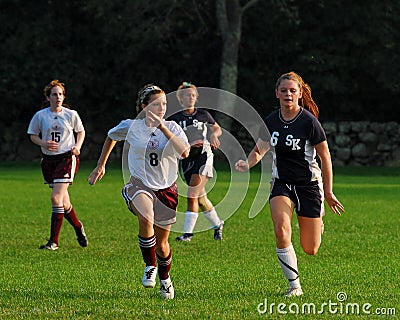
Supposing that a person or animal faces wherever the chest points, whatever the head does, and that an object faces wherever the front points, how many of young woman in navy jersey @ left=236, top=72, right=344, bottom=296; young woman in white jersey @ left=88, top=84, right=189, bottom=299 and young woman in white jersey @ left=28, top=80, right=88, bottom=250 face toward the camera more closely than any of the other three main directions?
3

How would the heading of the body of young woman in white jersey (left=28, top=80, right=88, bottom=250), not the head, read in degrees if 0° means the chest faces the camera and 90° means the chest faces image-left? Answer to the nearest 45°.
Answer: approximately 0°

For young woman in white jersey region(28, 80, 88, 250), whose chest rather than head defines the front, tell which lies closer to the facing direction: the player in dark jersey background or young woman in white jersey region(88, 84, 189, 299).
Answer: the young woman in white jersey

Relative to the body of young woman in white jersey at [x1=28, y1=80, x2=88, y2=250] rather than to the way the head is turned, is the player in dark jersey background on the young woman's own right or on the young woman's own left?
on the young woman's own left

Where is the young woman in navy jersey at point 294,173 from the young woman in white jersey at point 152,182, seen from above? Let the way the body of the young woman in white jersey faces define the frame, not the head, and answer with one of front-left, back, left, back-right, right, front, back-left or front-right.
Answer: left

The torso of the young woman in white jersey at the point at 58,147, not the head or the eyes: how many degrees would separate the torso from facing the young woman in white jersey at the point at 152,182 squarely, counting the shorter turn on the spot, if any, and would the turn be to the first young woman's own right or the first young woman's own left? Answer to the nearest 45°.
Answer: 0° — they already face them

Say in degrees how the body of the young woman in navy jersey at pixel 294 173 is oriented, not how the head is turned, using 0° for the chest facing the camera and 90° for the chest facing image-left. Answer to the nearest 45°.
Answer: approximately 0°

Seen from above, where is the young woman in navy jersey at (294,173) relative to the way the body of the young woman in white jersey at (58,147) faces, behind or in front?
in front
